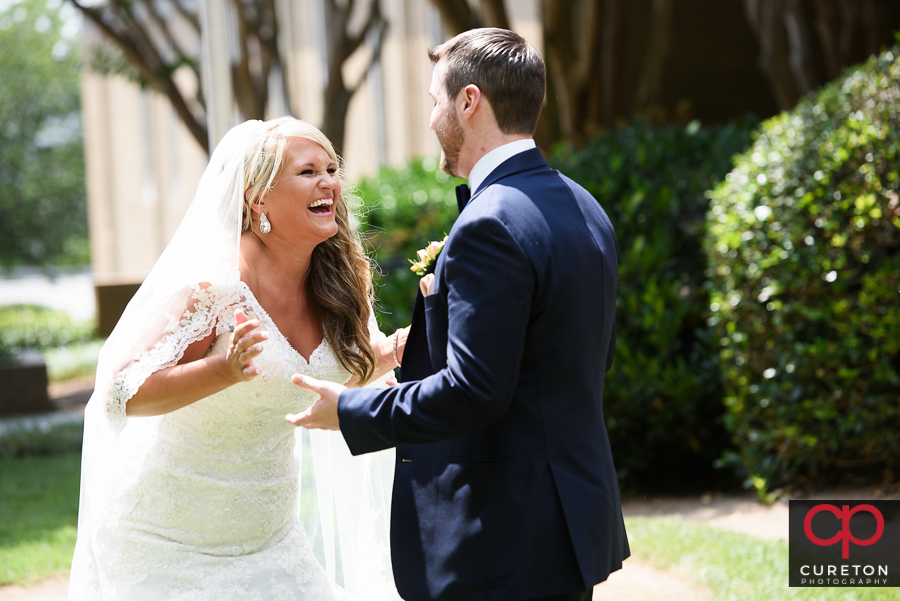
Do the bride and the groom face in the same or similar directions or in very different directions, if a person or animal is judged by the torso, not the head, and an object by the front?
very different directions

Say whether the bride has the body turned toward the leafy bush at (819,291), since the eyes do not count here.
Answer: no

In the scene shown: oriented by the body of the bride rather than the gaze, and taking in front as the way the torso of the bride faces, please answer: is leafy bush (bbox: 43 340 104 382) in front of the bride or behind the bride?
behind

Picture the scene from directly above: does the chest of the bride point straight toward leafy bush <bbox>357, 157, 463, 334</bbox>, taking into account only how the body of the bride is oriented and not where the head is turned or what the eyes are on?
no

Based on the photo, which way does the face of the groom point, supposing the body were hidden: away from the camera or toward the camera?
away from the camera

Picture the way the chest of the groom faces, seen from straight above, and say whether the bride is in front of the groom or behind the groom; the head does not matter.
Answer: in front

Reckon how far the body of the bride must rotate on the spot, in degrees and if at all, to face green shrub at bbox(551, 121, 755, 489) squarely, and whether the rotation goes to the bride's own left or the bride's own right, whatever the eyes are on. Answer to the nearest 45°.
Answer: approximately 90° to the bride's own left

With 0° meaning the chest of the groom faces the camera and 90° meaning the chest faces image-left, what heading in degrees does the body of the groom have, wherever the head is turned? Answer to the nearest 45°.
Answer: approximately 135°

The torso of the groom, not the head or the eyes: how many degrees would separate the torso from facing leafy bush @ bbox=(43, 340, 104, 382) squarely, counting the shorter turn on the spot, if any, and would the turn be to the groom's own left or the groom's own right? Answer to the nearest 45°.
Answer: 0° — they already face it

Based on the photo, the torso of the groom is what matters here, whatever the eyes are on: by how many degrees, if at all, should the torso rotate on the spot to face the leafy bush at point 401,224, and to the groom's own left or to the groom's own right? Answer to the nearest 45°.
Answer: approximately 45° to the groom's own right

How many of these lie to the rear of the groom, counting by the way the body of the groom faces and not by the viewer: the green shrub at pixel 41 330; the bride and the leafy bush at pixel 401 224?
0

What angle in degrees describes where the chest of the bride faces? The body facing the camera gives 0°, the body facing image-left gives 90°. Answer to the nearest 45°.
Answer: approximately 315°

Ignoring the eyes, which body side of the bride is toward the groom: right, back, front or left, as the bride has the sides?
front

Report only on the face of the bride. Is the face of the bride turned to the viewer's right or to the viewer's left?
to the viewer's right
